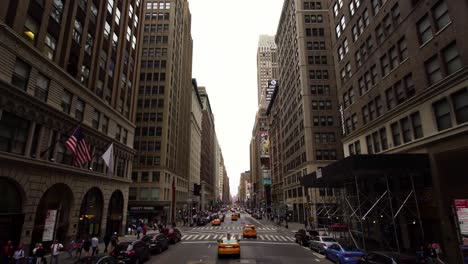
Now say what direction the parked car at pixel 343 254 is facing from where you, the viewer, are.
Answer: facing away from the viewer and to the left of the viewer

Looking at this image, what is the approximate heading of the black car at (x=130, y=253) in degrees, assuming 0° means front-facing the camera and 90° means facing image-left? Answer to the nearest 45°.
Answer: approximately 225°

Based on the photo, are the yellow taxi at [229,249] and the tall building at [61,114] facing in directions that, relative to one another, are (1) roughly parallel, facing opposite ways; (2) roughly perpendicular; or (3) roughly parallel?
roughly perpendicular

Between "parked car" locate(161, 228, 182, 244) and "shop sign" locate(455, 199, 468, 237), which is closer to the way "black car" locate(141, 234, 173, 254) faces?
the parked car

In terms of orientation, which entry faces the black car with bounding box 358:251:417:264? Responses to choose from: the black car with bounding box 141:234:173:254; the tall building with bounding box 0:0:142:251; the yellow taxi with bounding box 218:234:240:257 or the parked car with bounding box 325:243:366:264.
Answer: the tall building

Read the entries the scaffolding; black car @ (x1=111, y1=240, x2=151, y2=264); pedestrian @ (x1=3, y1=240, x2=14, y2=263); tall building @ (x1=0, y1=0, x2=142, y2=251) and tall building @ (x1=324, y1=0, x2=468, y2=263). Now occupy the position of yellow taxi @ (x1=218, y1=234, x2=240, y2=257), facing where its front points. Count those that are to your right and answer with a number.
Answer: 2

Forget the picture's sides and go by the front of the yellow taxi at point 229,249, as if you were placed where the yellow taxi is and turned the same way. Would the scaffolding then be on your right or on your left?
on your right

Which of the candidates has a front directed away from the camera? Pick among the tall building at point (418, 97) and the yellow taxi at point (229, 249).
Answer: the yellow taxi

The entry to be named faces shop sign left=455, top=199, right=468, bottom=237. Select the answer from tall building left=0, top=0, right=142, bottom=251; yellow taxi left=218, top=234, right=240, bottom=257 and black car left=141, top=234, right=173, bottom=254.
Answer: the tall building

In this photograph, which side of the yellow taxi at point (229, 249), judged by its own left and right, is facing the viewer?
back

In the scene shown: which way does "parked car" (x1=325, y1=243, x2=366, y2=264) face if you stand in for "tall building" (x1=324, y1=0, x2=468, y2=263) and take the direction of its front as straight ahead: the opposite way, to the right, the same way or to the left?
to the right

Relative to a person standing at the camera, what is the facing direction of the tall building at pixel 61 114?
facing the viewer and to the right of the viewer

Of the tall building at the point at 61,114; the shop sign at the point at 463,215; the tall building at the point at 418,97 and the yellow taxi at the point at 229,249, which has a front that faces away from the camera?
the yellow taxi

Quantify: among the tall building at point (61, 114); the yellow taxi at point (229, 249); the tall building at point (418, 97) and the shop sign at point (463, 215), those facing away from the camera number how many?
1
